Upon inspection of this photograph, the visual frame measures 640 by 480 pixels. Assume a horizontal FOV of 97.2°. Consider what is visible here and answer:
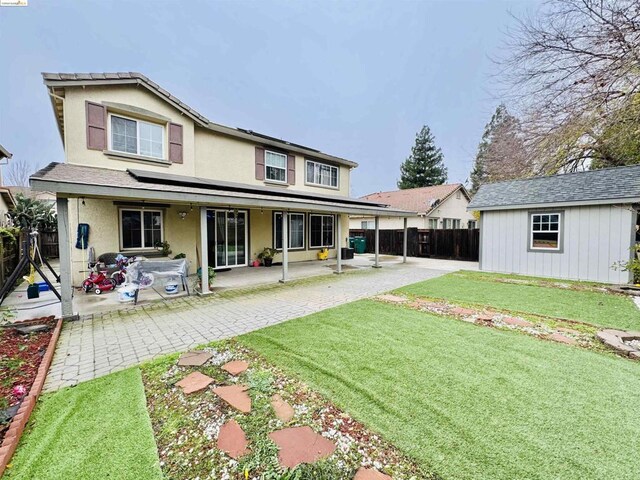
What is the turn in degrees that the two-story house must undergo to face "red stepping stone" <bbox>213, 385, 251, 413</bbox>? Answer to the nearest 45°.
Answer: approximately 135° to its left

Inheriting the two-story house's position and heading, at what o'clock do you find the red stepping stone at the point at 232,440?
The red stepping stone is roughly at 7 o'clock from the two-story house.

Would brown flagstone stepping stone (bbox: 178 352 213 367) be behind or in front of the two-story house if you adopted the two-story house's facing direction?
behind

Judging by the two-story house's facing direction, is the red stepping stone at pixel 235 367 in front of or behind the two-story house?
behind

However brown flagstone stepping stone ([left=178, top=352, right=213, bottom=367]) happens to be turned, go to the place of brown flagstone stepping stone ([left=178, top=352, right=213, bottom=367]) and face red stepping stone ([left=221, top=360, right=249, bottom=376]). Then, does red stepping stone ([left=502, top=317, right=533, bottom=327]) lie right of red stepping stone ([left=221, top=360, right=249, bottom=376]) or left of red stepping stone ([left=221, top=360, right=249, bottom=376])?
left

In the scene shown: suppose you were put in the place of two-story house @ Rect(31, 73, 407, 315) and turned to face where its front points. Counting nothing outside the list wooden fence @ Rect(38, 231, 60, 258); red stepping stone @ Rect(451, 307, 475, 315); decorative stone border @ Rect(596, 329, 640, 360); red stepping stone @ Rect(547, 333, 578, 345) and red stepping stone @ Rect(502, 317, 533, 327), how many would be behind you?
4

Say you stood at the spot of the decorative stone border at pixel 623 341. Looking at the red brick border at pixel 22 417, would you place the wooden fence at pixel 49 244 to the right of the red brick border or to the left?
right

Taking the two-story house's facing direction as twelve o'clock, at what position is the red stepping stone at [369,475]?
The red stepping stone is roughly at 7 o'clock from the two-story house.

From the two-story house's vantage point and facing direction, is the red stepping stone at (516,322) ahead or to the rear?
to the rear

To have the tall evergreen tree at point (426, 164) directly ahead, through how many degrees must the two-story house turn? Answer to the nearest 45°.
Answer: approximately 90° to its right

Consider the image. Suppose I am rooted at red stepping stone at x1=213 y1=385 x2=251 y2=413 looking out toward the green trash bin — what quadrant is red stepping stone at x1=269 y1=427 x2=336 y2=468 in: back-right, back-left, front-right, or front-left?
back-right

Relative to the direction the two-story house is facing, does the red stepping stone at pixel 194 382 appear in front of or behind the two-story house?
behind
